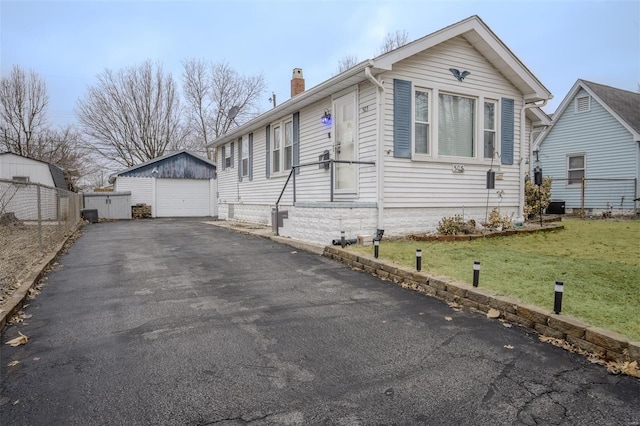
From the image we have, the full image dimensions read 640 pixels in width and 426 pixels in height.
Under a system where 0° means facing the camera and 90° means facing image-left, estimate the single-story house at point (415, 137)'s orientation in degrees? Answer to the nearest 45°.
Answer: approximately 315°

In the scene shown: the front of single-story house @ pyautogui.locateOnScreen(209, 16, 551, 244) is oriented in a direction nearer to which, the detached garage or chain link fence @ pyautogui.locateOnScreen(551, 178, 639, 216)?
the chain link fence

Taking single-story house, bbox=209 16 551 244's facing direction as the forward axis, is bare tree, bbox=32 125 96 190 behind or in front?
behind

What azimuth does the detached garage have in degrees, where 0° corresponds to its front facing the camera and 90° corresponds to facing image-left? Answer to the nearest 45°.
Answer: approximately 0°

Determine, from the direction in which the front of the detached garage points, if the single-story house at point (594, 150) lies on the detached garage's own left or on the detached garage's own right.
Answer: on the detached garage's own left

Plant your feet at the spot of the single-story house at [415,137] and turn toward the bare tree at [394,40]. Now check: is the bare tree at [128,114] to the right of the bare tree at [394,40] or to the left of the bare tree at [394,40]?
left

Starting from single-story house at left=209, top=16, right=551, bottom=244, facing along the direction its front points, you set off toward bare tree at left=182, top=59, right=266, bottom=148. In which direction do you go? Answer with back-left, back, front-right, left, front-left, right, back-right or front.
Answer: back
